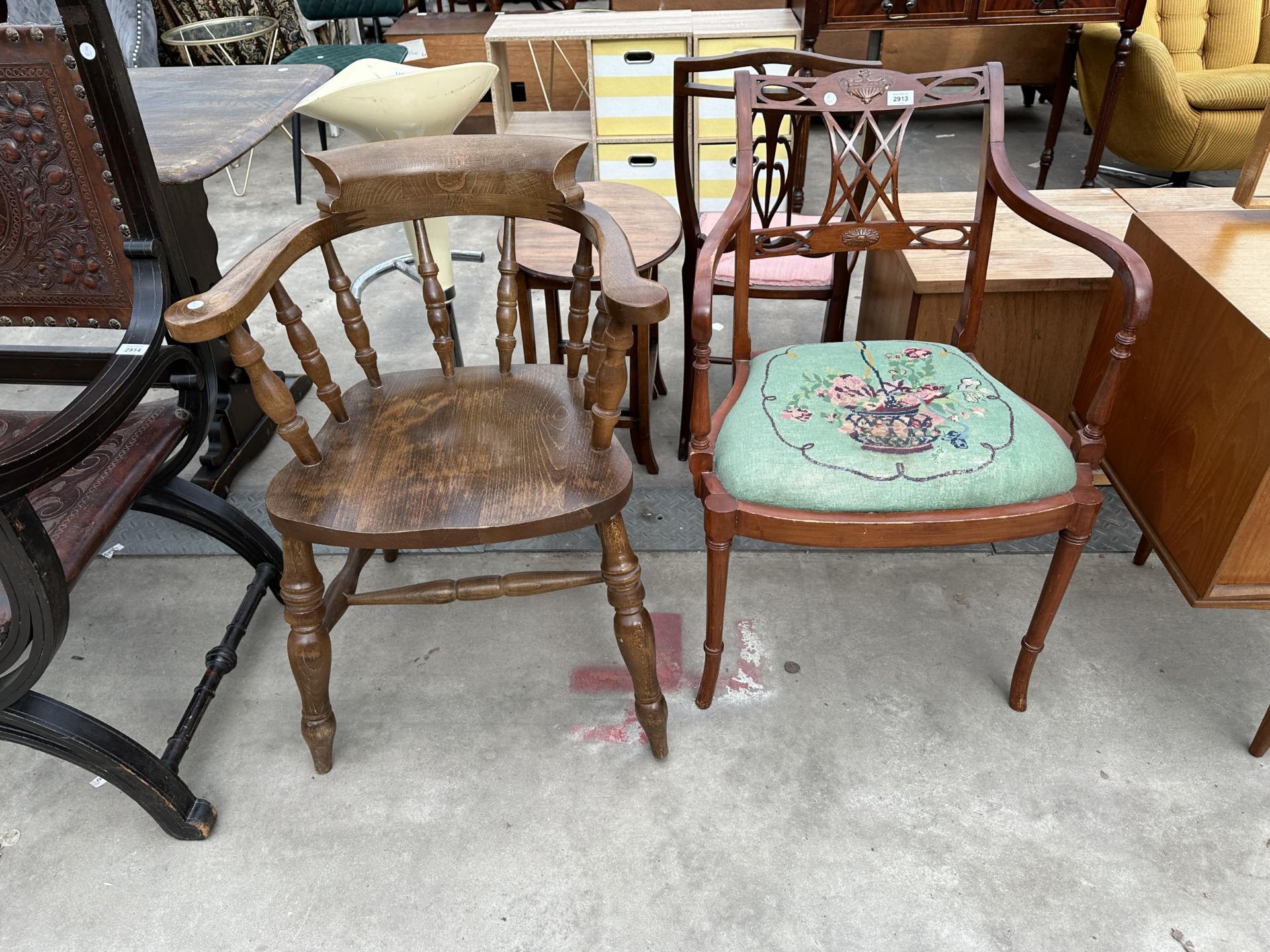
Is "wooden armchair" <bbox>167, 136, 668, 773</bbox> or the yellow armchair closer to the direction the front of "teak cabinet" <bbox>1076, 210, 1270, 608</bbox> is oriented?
the wooden armchair

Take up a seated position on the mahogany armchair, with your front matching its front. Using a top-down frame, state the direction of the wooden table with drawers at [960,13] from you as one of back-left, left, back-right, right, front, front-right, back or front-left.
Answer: back

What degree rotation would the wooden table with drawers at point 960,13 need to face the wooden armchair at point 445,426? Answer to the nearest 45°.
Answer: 0° — it already faces it

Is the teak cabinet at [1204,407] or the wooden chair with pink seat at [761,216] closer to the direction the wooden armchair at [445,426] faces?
the teak cabinet

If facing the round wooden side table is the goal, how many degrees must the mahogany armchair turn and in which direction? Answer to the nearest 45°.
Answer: approximately 135° to its right

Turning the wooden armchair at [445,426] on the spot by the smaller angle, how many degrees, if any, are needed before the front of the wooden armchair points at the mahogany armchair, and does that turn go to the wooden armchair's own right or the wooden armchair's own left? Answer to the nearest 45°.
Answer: approximately 90° to the wooden armchair's own left

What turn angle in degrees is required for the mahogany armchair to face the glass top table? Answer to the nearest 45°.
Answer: approximately 135° to its right

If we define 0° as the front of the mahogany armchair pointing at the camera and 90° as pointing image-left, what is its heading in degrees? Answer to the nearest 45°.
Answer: approximately 0°
